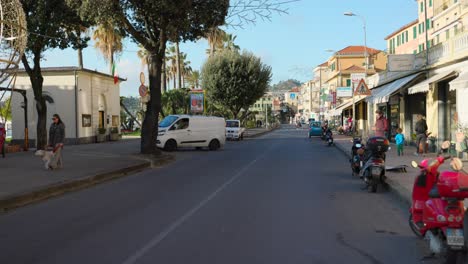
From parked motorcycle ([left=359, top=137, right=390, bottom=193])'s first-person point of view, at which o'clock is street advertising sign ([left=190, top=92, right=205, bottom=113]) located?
The street advertising sign is roughly at 11 o'clock from the parked motorcycle.

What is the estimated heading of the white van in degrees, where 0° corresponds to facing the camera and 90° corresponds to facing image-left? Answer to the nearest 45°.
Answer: approximately 45°

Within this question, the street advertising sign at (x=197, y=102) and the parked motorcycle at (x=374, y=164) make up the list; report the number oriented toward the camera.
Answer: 1

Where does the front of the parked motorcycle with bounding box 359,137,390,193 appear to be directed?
away from the camera

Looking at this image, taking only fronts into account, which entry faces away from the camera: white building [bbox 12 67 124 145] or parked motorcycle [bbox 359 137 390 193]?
the parked motorcycle

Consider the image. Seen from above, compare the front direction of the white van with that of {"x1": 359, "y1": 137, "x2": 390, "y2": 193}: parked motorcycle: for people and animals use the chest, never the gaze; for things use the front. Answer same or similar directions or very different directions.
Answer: very different directions

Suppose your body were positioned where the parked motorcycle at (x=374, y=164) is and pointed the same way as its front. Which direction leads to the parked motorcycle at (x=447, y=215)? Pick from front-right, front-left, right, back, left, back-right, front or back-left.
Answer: back
